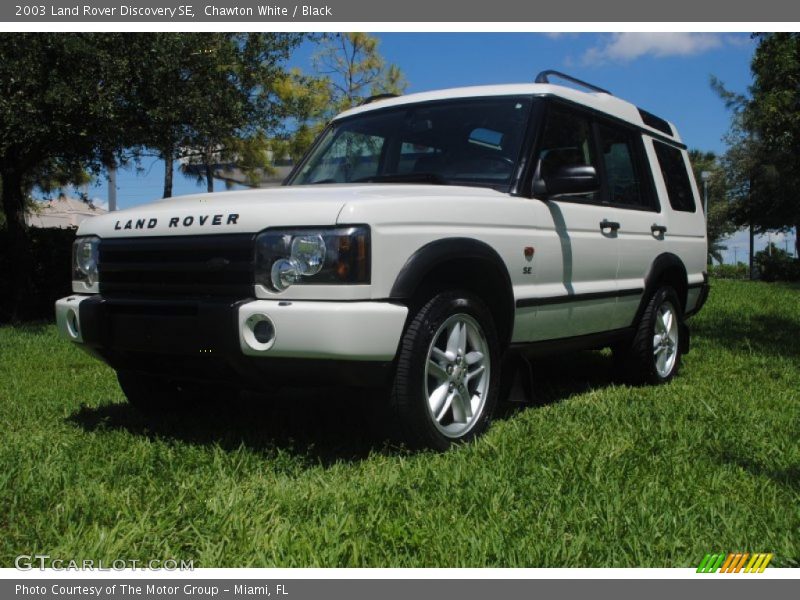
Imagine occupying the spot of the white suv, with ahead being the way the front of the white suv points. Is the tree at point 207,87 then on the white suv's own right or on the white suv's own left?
on the white suv's own right

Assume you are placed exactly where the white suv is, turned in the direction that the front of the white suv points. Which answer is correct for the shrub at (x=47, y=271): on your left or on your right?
on your right

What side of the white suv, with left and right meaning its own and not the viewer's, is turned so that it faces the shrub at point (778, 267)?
back

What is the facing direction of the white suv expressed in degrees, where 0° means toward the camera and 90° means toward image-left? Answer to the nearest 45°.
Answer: approximately 45°

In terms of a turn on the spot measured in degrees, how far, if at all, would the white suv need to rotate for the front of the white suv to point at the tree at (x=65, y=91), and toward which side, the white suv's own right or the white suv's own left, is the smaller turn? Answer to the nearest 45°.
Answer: approximately 90° to the white suv's own right

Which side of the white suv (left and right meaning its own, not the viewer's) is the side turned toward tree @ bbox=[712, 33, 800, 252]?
back
